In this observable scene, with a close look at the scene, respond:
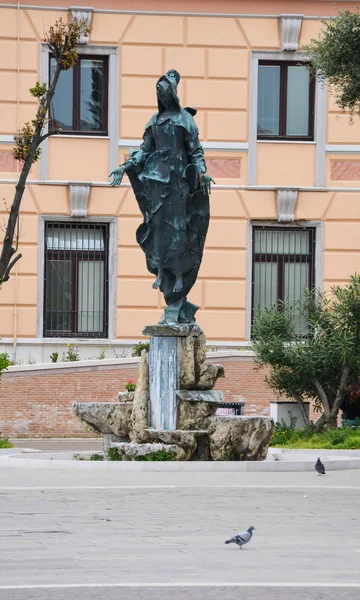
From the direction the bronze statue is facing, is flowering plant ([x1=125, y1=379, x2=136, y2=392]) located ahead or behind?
behind

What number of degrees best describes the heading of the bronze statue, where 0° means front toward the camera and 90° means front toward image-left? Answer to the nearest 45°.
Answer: approximately 0°

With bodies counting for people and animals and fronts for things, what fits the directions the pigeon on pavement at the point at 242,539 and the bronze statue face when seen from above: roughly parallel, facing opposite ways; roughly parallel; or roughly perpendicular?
roughly perpendicular
